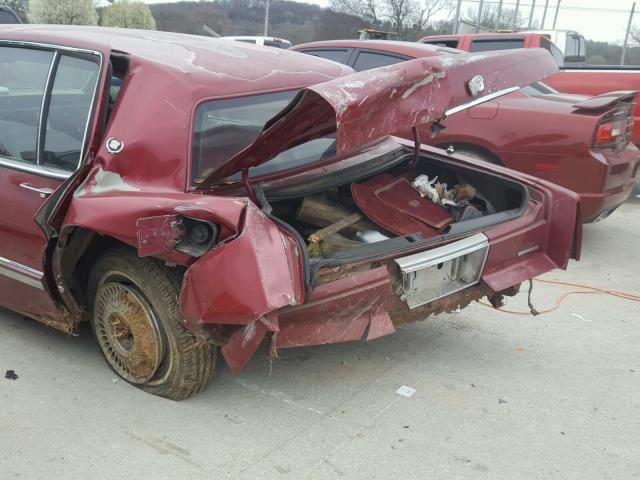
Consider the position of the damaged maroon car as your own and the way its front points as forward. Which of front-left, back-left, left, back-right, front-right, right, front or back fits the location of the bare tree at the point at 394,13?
front-right

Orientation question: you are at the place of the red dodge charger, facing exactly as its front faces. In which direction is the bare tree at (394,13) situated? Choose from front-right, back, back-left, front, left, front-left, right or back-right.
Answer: front-right

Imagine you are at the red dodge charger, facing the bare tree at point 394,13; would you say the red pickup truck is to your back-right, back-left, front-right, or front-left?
front-right

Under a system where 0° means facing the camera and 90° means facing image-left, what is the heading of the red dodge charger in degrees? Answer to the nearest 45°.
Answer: approximately 135°

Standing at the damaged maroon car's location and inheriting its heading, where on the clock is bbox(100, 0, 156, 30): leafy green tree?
The leafy green tree is roughly at 1 o'clock from the damaged maroon car.

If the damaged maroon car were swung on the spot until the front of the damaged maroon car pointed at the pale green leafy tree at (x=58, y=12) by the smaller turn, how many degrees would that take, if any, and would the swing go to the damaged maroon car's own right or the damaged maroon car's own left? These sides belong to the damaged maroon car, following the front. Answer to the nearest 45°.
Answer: approximately 45° to the damaged maroon car's own right

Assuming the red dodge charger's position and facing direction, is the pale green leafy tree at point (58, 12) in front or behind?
in front

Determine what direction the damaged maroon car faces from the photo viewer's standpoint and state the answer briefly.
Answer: facing away from the viewer and to the left of the viewer

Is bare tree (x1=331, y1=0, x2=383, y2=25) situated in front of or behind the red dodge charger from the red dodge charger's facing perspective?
in front

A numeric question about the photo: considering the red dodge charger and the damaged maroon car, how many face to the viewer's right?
0

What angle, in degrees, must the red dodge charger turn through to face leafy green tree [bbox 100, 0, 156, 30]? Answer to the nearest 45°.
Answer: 0° — it already faces it

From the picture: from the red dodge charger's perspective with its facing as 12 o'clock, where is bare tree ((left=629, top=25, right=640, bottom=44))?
The bare tree is roughly at 2 o'clock from the red dodge charger.

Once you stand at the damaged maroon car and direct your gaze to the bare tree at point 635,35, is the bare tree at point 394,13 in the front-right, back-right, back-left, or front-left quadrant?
front-left

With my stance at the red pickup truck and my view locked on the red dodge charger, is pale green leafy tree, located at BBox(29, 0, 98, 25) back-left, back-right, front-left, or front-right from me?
back-right

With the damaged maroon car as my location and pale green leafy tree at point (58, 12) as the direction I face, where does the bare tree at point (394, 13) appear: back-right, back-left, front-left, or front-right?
front-right

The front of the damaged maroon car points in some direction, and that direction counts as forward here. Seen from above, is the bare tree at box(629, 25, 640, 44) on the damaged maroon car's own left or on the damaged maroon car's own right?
on the damaged maroon car's own right

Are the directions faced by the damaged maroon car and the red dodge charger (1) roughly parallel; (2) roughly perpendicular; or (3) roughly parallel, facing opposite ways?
roughly parallel
